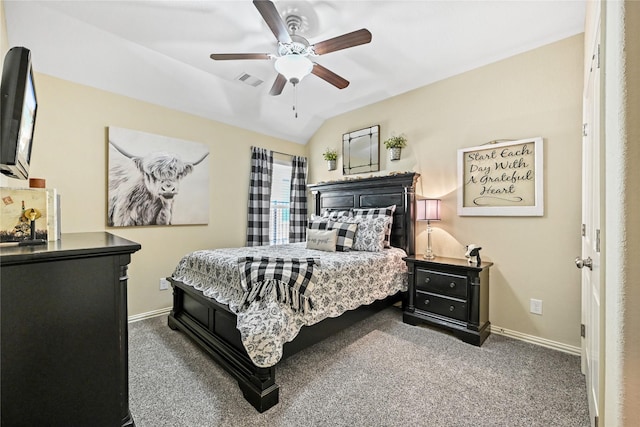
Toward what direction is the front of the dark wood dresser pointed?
to the viewer's right

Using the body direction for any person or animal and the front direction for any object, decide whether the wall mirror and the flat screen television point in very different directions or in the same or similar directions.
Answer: very different directions

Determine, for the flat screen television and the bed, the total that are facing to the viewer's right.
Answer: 1

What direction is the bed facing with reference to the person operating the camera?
facing the viewer and to the left of the viewer

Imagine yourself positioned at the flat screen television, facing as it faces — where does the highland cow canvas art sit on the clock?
The highland cow canvas art is roughly at 10 o'clock from the flat screen television.

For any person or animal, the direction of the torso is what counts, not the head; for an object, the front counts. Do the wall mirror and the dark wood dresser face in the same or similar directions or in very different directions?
very different directions

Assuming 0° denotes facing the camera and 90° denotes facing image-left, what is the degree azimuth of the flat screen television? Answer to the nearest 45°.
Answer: approximately 270°

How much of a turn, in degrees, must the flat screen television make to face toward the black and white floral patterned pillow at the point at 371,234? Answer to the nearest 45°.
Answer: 0° — it already faces it

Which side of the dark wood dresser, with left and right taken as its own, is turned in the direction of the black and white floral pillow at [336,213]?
front

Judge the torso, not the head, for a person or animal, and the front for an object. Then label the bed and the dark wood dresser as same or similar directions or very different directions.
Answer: very different directions

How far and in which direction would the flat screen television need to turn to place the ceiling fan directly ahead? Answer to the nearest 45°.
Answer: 0° — it already faces it

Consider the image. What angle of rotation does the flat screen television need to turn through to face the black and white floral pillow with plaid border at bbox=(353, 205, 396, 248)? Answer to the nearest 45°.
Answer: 0° — it already faces it
